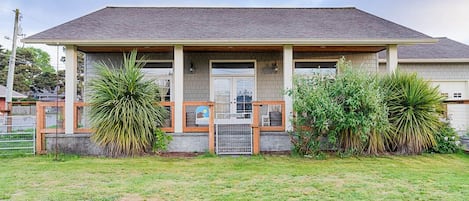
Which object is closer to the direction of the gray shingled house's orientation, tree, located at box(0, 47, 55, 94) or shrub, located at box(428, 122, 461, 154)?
the shrub

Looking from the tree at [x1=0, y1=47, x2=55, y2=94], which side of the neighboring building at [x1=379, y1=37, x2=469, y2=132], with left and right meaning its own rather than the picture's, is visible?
right

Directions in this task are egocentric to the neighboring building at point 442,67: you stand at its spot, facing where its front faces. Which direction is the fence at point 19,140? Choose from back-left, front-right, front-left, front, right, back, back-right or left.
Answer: front-right

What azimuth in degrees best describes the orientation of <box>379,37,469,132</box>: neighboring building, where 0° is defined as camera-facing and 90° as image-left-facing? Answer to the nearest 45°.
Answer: approximately 0°

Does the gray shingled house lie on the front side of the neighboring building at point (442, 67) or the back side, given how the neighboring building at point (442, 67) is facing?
on the front side

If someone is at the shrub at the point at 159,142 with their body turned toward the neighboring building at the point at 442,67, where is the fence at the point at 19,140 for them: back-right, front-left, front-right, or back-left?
back-left

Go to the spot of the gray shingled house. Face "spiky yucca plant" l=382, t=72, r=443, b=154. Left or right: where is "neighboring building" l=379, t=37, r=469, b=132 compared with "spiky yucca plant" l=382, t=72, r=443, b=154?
left

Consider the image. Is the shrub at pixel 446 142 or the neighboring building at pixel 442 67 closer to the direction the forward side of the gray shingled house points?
the shrub

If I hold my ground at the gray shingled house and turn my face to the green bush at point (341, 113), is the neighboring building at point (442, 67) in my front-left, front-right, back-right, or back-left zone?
front-left

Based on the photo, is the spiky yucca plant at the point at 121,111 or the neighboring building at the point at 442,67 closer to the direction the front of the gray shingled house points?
the spiky yucca plant

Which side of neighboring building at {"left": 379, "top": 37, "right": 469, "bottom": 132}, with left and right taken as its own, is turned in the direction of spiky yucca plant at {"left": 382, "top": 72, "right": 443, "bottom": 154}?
front

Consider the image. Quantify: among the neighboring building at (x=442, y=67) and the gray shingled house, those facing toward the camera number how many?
2

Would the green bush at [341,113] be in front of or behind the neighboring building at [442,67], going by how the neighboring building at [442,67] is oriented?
in front

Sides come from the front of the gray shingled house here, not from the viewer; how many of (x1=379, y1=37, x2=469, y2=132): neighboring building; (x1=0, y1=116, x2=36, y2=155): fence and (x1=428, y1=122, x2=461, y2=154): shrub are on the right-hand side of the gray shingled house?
1
